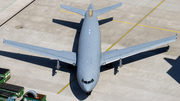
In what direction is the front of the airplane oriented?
toward the camera
